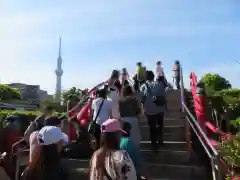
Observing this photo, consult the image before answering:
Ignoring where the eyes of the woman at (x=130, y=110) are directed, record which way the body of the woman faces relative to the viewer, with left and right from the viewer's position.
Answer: facing away from the viewer

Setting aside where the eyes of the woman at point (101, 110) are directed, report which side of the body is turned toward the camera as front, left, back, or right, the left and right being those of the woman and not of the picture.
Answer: back

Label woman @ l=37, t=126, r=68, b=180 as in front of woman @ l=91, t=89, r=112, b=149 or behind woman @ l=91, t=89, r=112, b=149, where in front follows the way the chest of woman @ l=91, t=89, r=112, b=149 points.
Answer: behind

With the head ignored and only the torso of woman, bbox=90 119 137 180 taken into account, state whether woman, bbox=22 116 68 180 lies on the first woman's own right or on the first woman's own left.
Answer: on the first woman's own left

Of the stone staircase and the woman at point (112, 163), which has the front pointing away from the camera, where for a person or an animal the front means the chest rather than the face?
the woman

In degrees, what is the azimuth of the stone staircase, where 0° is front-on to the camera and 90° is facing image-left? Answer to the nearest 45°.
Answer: approximately 0°

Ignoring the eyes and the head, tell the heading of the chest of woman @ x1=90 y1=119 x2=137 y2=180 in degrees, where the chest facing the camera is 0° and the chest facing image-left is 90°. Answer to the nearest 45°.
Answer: approximately 180°
